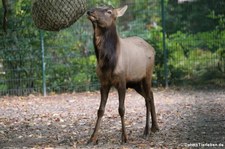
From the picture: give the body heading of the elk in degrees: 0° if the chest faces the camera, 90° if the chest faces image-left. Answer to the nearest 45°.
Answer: approximately 45°

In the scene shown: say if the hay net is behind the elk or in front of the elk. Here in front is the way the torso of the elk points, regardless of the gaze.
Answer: in front
